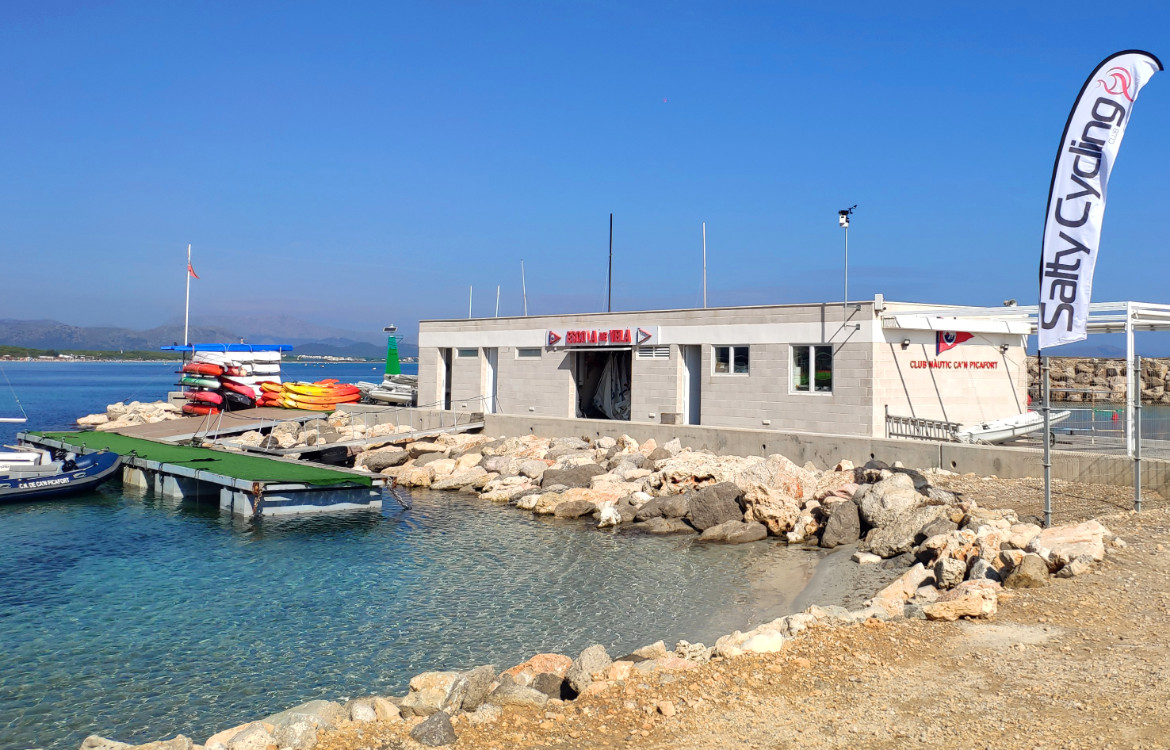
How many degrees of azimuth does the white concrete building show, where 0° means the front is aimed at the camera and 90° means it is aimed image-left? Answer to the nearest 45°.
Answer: approximately 45°

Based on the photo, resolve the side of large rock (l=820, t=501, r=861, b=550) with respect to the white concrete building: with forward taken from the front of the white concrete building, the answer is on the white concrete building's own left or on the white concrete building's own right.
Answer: on the white concrete building's own left

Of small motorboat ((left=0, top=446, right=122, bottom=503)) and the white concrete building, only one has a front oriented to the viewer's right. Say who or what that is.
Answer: the small motorboat

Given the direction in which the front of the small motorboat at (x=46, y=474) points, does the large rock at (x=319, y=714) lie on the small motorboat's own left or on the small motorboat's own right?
on the small motorboat's own right

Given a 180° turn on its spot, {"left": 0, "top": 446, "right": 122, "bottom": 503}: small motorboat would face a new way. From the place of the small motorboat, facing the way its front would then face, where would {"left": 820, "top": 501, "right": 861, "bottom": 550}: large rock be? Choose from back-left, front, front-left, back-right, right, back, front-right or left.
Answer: back-left

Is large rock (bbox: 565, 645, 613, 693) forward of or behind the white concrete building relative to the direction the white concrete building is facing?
forward

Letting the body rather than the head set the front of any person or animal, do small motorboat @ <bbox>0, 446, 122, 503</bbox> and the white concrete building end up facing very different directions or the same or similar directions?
very different directions

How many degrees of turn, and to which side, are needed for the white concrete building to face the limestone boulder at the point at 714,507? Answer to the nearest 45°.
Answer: approximately 45° to its left

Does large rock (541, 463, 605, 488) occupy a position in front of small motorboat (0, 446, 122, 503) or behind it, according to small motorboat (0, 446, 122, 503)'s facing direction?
in front

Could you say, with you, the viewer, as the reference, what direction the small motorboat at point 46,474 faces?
facing to the right of the viewer

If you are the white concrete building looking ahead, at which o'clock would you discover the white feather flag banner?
The white feather flag banner is roughly at 10 o'clock from the white concrete building.

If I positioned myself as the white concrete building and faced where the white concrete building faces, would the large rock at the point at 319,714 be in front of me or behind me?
in front

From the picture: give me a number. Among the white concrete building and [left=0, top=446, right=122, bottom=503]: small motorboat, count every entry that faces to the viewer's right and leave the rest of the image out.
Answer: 1

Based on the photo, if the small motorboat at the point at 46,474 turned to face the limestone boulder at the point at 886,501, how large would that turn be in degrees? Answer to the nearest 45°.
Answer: approximately 45° to its right
